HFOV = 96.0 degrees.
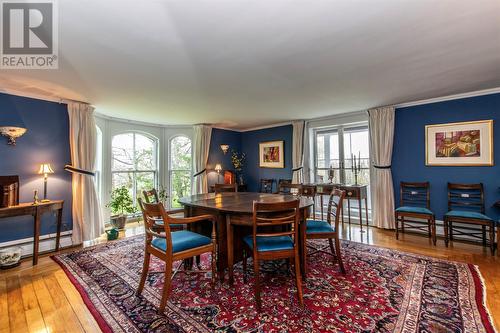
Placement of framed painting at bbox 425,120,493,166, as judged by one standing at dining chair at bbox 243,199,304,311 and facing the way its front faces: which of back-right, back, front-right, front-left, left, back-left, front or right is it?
front-right

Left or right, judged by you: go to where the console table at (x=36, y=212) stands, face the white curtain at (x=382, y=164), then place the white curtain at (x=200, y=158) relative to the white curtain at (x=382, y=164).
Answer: left

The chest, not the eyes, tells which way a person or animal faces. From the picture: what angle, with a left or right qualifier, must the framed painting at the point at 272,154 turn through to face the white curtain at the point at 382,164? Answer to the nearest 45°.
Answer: approximately 90° to its left

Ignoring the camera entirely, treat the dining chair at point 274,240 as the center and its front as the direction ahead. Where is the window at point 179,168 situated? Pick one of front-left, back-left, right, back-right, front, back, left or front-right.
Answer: front-left

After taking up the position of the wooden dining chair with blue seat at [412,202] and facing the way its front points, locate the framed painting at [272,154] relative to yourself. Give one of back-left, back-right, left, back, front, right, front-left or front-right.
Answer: right

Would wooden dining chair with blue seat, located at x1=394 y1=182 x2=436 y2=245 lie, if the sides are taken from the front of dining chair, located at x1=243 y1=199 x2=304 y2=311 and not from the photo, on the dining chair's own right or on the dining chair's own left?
on the dining chair's own right

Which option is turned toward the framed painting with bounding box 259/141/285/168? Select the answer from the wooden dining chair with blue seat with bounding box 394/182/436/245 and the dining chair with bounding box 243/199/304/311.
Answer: the dining chair with bounding box 243/199/304/311

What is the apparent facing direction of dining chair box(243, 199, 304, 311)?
away from the camera

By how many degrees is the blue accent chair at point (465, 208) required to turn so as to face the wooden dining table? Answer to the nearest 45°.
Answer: approximately 45° to its right

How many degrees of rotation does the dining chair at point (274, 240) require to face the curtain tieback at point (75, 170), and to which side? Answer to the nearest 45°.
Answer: approximately 45° to its left

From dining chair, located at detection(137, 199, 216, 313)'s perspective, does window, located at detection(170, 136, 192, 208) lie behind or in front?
in front

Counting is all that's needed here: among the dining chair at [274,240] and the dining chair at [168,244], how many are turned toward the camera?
0

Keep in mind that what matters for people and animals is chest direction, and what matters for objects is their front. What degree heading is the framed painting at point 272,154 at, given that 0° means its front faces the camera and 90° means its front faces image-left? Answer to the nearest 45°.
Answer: approximately 45°
